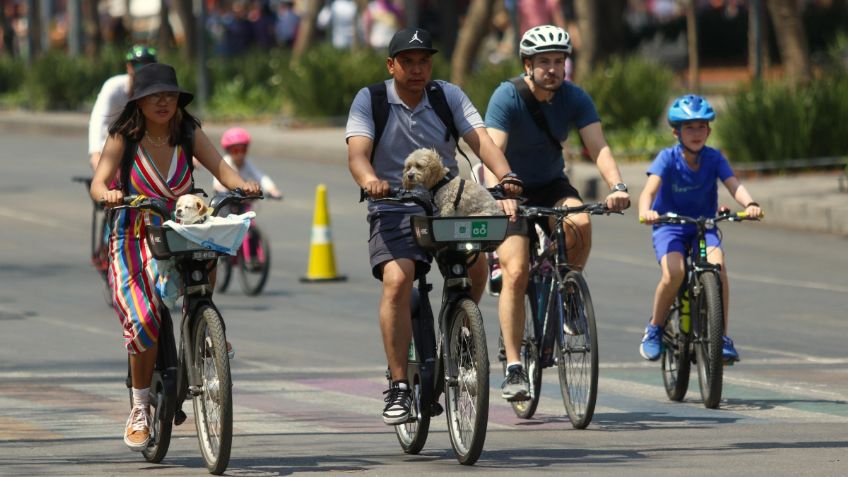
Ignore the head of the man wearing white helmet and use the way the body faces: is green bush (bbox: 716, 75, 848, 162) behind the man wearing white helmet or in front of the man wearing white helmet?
behind
